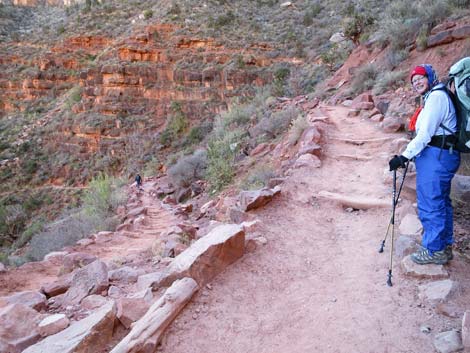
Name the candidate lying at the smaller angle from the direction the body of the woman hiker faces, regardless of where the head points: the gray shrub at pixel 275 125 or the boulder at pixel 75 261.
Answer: the boulder

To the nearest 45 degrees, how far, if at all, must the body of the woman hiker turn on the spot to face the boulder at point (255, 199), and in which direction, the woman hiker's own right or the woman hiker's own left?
approximately 45° to the woman hiker's own right

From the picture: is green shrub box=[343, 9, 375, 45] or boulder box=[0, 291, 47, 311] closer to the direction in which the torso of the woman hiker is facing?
the boulder

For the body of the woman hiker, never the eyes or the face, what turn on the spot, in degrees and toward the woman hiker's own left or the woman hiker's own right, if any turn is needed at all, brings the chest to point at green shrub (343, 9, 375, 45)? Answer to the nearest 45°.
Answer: approximately 90° to the woman hiker's own right

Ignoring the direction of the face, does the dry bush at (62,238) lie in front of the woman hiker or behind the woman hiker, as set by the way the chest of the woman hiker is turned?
in front

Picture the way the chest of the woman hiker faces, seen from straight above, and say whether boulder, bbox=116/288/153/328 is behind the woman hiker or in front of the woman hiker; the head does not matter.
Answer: in front

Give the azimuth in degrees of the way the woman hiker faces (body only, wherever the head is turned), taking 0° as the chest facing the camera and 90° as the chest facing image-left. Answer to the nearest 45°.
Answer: approximately 90°

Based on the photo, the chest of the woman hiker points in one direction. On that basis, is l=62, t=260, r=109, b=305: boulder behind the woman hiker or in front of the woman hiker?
in front

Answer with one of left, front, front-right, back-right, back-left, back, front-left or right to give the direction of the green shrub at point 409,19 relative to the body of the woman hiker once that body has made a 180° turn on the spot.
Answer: left
